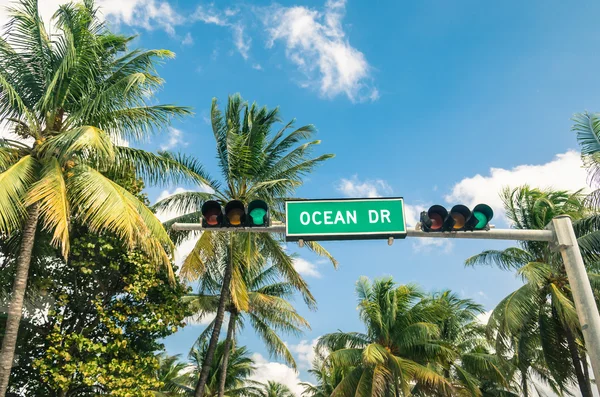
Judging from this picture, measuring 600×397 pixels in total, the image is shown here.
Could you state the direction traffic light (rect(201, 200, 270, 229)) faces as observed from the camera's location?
facing the viewer

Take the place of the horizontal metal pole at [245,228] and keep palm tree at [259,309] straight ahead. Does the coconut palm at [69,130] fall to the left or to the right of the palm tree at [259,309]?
left

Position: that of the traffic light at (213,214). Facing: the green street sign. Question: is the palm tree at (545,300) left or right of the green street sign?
left

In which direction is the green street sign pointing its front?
toward the camera

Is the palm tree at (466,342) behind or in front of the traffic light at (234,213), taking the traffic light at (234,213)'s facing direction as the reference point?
behind

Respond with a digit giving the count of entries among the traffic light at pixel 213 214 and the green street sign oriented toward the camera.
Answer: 2

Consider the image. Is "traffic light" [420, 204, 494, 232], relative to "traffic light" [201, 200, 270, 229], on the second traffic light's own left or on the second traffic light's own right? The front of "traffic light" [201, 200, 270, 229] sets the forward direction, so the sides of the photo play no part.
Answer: on the second traffic light's own left

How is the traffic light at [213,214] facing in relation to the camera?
toward the camera

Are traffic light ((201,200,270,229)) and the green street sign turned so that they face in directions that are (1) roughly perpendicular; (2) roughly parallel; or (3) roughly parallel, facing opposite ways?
roughly parallel

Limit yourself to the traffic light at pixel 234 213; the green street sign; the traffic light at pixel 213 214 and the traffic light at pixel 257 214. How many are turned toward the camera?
4

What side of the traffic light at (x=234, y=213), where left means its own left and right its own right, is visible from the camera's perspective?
front
